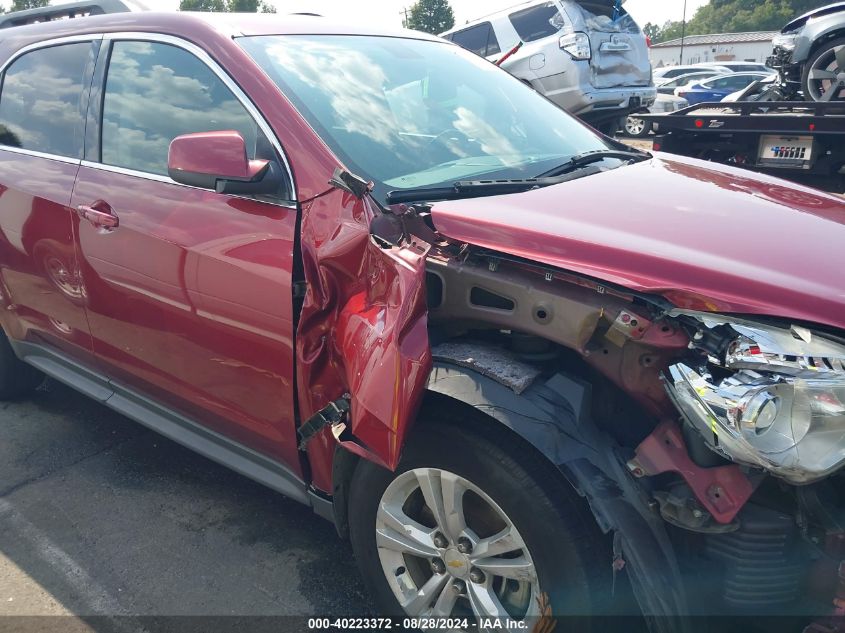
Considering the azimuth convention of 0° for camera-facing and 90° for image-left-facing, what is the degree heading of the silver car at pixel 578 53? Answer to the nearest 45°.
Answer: approximately 135°

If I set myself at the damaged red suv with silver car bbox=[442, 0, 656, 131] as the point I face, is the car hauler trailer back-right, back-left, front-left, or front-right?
front-right

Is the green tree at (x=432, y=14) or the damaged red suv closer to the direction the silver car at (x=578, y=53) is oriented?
the green tree

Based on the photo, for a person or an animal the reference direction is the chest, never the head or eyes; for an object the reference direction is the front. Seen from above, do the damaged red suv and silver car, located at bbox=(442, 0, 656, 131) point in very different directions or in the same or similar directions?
very different directions

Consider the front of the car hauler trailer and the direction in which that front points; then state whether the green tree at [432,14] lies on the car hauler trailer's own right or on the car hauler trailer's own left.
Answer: on the car hauler trailer's own left

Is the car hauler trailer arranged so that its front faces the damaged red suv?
no

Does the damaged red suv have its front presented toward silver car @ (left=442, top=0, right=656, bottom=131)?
no

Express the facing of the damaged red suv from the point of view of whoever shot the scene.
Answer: facing the viewer and to the right of the viewer

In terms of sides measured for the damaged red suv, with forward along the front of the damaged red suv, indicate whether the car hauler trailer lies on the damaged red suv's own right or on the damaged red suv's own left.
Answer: on the damaged red suv's own left

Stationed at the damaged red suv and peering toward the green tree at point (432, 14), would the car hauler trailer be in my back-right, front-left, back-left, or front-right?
front-right
